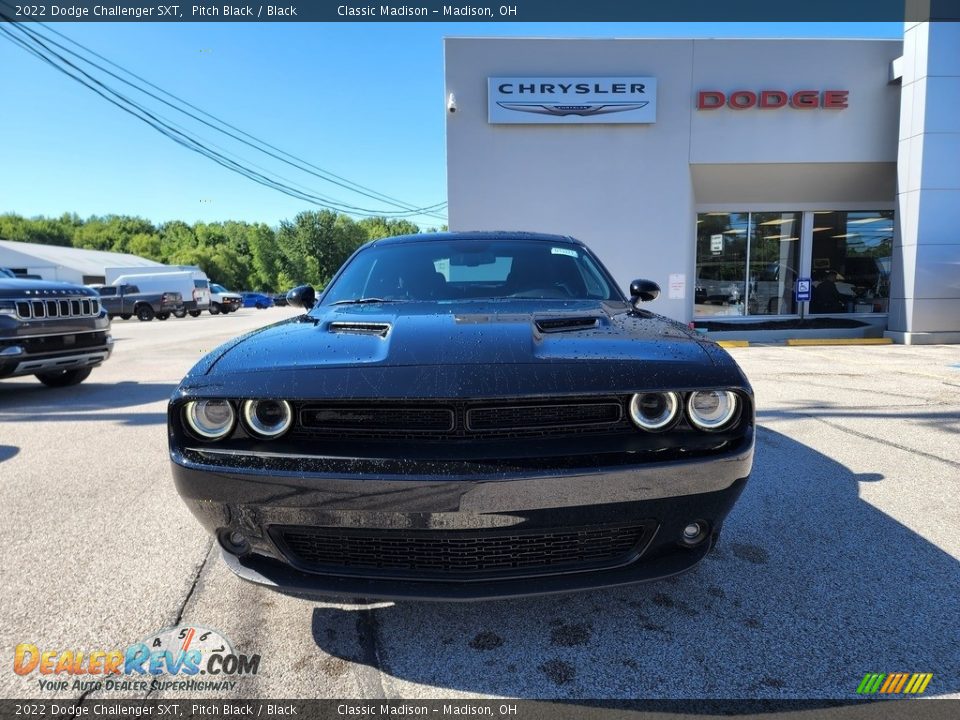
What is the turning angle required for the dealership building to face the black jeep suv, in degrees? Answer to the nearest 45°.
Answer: approximately 45° to its right

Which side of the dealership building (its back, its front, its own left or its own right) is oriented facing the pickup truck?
right

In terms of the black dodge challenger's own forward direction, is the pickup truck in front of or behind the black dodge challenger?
behind

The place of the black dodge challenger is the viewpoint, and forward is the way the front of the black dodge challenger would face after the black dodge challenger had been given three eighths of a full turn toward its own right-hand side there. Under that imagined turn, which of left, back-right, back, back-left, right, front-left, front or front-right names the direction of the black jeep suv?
front

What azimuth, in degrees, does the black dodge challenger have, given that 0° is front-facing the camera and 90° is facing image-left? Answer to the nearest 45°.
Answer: approximately 0°

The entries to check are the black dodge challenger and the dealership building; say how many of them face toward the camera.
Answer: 2

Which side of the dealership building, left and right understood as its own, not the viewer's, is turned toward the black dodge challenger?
front

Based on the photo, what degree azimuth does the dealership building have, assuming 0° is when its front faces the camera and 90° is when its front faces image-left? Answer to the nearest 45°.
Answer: approximately 0°

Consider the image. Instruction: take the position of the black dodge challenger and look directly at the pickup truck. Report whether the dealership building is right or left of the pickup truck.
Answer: right
